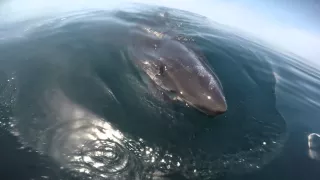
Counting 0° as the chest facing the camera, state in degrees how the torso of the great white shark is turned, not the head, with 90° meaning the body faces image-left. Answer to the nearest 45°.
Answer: approximately 315°
